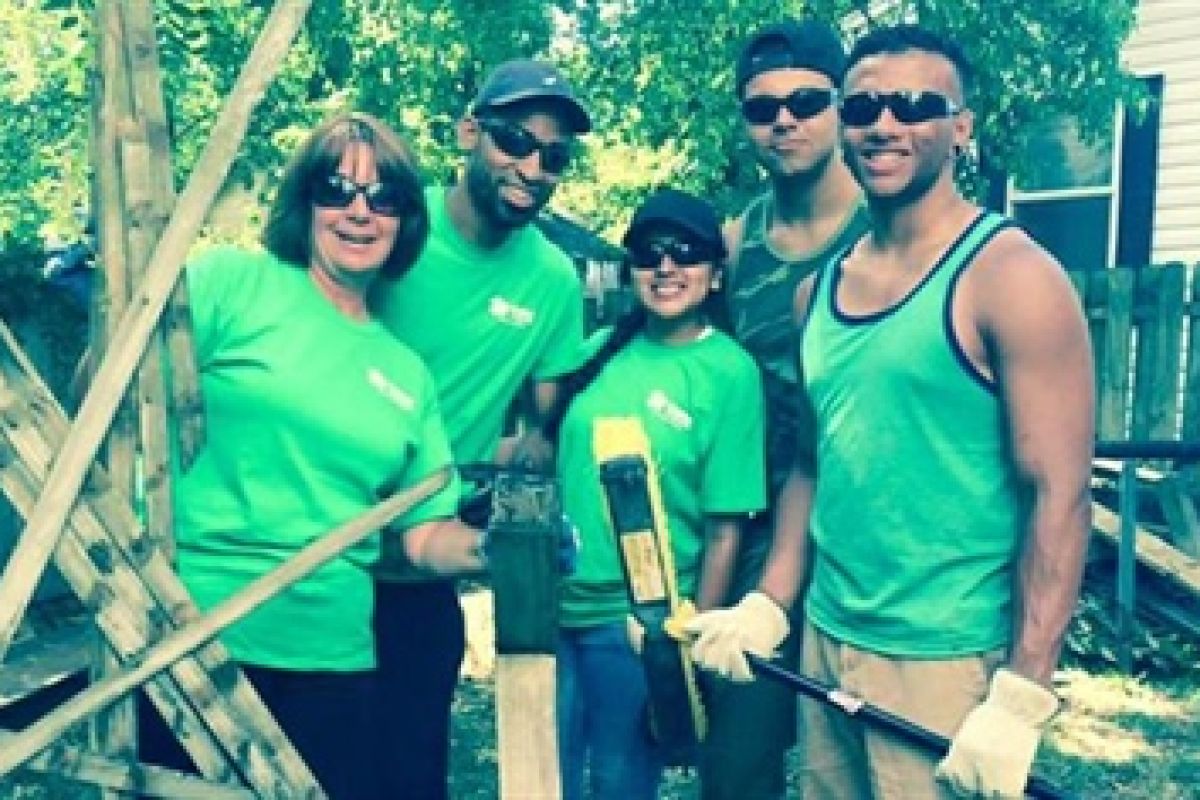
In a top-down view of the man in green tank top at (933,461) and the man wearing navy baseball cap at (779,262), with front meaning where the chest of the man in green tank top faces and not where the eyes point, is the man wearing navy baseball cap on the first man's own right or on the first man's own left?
on the first man's own right

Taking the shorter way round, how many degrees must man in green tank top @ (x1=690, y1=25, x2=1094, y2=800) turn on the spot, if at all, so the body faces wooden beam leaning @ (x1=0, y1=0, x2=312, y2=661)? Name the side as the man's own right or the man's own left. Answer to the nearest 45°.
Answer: approximately 45° to the man's own right

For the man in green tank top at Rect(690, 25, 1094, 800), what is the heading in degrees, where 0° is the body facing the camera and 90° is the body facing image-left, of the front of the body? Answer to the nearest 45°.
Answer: approximately 45°

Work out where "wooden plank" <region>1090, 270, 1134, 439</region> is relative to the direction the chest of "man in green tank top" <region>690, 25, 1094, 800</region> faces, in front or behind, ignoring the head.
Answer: behind

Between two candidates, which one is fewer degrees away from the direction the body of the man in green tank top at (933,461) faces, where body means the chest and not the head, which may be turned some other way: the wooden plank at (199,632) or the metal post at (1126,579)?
the wooden plank

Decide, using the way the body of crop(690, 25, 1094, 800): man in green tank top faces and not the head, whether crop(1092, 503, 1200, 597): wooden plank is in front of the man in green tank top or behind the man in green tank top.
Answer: behind
